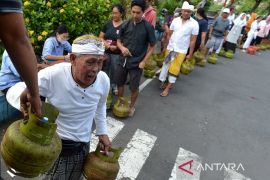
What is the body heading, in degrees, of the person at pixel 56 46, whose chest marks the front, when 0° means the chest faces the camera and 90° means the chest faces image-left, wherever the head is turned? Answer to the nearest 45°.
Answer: approximately 315°

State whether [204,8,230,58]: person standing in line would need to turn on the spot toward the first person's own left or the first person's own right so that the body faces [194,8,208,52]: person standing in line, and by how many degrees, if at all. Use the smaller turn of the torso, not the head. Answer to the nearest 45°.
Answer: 0° — they already face them

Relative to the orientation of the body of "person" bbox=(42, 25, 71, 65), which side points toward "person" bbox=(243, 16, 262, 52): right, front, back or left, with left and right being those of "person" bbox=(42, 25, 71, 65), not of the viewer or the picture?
left

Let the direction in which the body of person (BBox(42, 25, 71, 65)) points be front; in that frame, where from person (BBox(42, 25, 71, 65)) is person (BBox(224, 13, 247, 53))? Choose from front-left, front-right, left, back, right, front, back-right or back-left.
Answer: left

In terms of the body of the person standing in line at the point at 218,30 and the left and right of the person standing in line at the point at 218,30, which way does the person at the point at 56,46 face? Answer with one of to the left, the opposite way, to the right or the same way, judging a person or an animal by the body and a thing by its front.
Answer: to the left
